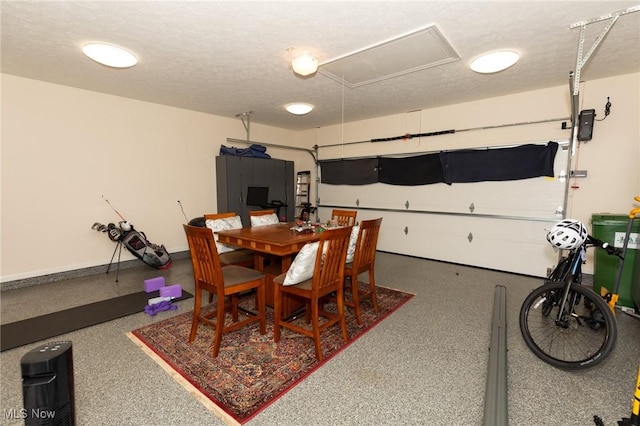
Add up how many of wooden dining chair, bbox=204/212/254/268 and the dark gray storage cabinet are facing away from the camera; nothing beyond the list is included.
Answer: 0

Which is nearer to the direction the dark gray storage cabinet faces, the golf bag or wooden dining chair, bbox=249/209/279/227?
the wooden dining chair

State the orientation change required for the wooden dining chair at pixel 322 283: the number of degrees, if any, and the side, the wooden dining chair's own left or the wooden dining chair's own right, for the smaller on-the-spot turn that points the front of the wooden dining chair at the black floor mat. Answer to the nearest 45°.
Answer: approximately 45° to the wooden dining chair's own left

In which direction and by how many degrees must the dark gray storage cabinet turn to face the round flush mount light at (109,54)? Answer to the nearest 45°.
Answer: approximately 90° to its right

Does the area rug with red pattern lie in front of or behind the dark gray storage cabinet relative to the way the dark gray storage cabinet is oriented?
in front

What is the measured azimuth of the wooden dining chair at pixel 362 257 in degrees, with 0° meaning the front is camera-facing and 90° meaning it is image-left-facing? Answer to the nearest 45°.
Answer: approximately 135°

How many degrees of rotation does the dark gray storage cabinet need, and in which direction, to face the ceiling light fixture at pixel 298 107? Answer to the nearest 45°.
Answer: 0° — it already faces it

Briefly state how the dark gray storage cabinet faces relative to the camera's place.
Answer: facing the viewer and to the right of the viewer

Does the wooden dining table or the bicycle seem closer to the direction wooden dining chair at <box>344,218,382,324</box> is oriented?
the wooden dining table

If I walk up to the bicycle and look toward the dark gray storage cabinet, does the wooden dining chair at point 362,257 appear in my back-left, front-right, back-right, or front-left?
front-left

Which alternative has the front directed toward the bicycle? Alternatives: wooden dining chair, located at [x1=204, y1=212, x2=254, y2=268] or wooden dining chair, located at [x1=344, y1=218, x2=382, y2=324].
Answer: wooden dining chair, located at [x1=204, y1=212, x2=254, y2=268]

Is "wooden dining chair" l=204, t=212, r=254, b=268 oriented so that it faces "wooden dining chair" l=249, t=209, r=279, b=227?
no

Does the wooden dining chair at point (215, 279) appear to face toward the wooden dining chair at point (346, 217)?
yes

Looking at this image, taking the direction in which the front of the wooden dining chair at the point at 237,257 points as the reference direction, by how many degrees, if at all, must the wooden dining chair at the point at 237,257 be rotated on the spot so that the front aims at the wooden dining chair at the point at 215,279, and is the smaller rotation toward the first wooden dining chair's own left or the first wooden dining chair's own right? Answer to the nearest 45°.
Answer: approximately 45° to the first wooden dining chair's own right
